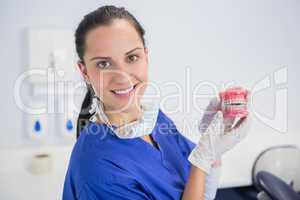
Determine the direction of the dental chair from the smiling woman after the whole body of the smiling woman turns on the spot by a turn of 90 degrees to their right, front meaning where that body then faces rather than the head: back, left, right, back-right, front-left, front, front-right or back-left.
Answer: back

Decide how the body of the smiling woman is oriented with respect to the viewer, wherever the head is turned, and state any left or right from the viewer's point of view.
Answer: facing the viewer and to the right of the viewer
